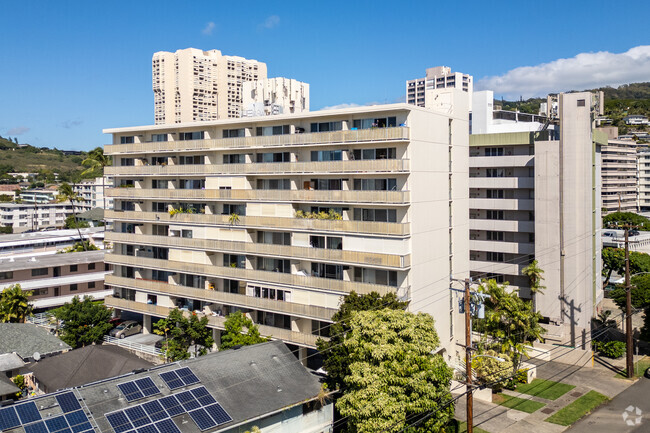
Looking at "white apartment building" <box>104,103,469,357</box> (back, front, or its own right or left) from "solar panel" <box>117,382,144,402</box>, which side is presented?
front

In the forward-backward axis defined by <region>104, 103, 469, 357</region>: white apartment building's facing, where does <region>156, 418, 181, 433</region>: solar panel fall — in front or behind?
in front

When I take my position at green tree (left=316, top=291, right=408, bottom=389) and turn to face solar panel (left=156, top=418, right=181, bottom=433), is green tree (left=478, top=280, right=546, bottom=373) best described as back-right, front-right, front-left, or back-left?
back-left

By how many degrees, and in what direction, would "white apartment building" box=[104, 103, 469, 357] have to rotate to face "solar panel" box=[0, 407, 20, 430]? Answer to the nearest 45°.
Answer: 0° — it already faces it

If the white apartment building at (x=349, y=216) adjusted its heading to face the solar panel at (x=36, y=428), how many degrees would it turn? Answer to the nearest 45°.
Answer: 0° — it already faces it

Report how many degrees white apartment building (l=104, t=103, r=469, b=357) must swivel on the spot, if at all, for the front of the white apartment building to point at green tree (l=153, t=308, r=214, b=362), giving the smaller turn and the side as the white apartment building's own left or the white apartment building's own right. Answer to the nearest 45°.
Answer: approximately 45° to the white apartment building's own right

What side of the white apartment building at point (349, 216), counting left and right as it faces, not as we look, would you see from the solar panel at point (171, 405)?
front

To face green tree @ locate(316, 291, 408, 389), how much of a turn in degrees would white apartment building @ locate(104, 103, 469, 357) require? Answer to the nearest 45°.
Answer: approximately 45° to its left

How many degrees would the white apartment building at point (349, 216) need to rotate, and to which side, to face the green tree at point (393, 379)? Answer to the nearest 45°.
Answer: approximately 45° to its left

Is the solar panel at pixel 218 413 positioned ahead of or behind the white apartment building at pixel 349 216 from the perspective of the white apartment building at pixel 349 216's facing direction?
ahead

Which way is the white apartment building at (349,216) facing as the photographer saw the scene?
facing the viewer and to the left of the viewer
